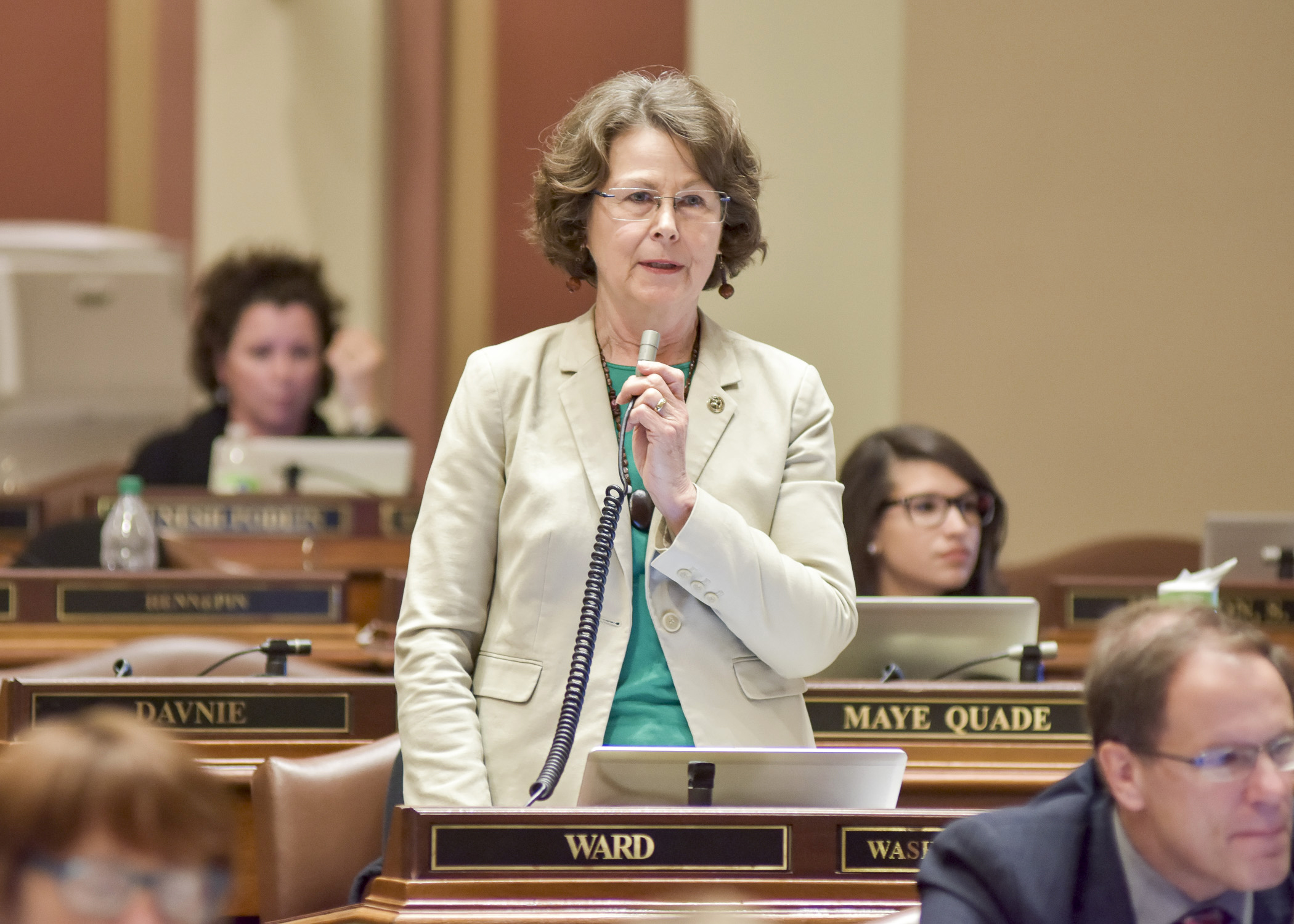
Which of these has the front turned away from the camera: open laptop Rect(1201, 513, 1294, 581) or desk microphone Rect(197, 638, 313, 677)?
the open laptop

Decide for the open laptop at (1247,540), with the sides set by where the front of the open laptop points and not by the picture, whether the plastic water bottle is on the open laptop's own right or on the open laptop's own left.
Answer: on the open laptop's own left

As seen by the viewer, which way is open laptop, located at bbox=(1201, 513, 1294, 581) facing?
away from the camera

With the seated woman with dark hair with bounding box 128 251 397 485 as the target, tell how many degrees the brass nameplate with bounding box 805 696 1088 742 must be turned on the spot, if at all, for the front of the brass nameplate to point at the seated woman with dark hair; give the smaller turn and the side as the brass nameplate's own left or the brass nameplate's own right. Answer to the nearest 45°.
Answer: approximately 135° to the brass nameplate's own right

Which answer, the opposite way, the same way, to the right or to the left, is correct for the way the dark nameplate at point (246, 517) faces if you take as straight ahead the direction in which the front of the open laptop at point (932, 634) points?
the opposite way
